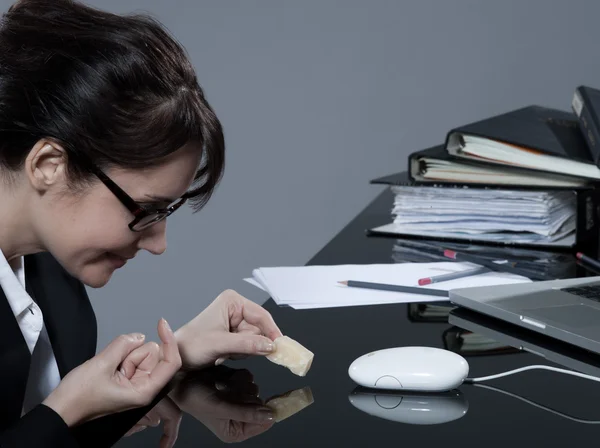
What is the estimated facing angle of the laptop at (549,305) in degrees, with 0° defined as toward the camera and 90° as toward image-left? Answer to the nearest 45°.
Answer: approximately 45°

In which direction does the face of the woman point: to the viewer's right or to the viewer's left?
to the viewer's right

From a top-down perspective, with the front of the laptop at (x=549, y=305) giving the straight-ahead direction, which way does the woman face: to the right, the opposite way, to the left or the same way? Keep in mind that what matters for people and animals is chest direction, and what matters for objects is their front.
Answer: the opposite way

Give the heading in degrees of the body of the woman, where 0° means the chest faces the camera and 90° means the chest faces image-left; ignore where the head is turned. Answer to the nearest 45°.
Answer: approximately 270°

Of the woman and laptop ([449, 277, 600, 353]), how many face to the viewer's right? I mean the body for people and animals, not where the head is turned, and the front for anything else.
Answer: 1

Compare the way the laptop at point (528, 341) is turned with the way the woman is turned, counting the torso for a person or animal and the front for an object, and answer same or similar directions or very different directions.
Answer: very different directions
